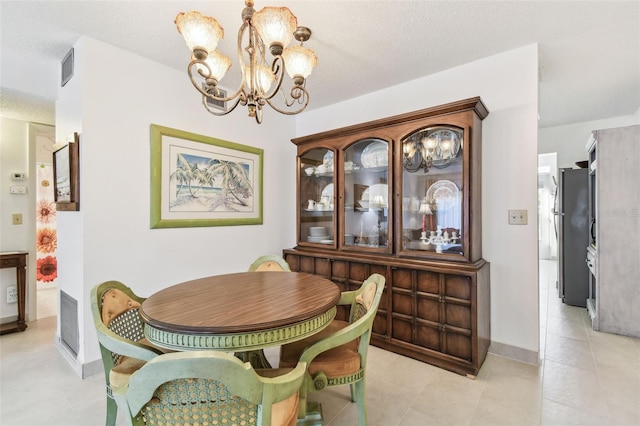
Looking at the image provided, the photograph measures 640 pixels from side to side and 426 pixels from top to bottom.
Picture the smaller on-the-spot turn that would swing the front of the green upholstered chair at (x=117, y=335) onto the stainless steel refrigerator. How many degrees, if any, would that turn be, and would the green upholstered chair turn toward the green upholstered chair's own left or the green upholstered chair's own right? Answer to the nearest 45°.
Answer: approximately 45° to the green upholstered chair's own left

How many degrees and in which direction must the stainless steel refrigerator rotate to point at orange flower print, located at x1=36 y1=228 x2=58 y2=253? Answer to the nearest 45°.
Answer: approximately 45° to its left

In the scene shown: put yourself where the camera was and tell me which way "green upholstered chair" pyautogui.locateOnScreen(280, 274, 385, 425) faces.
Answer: facing to the left of the viewer

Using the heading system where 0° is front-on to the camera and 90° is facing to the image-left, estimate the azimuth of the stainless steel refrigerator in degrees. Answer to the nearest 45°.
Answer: approximately 90°

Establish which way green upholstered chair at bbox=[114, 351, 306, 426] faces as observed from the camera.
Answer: facing away from the viewer

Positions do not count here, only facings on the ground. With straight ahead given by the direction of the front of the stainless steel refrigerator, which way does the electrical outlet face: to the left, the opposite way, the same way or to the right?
the opposite way
